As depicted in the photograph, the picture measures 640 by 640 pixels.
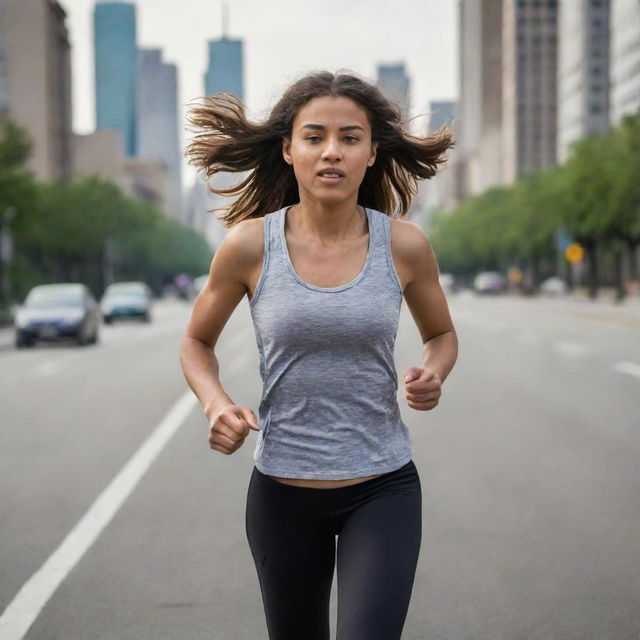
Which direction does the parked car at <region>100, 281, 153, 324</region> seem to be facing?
toward the camera

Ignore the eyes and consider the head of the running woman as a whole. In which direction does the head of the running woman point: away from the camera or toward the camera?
toward the camera

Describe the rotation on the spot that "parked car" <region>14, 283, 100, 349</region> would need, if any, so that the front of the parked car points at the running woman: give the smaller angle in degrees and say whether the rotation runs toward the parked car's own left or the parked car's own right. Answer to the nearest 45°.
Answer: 0° — it already faces them

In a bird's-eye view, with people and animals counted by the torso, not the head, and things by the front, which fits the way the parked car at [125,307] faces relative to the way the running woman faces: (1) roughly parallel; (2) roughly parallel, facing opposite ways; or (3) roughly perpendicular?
roughly parallel

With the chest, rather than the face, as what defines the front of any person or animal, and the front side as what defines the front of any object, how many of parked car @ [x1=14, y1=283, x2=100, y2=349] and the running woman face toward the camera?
2

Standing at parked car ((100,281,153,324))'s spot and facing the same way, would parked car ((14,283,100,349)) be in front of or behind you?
in front

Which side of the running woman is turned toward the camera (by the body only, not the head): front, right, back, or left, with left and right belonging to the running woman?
front

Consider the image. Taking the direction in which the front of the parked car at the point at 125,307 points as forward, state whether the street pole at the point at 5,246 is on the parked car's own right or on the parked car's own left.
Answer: on the parked car's own right

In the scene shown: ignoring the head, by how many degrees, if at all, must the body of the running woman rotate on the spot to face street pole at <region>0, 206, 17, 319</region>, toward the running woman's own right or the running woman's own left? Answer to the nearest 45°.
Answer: approximately 180°

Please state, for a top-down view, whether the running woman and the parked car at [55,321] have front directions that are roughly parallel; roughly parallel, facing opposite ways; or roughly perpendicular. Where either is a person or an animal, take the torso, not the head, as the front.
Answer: roughly parallel

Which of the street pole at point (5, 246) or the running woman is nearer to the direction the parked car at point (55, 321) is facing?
the running woman

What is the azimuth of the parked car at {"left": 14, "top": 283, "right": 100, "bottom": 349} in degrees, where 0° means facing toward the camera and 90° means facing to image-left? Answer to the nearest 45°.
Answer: approximately 0°

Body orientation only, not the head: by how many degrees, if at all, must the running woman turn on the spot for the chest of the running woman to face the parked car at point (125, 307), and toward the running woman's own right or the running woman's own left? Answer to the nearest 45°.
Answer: approximately 180°
